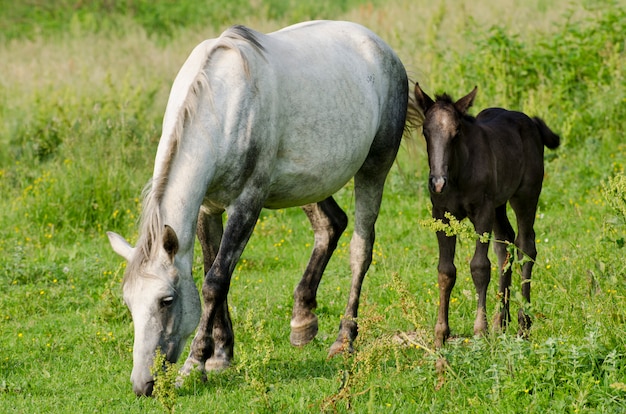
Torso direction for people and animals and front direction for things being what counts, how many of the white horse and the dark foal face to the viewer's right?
0

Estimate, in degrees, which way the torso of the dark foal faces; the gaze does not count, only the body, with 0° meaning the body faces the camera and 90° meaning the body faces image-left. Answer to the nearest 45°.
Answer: approximately 45°

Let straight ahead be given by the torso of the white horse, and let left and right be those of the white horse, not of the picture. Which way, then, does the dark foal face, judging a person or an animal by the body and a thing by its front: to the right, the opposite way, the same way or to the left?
the same way

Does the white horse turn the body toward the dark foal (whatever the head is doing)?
no
